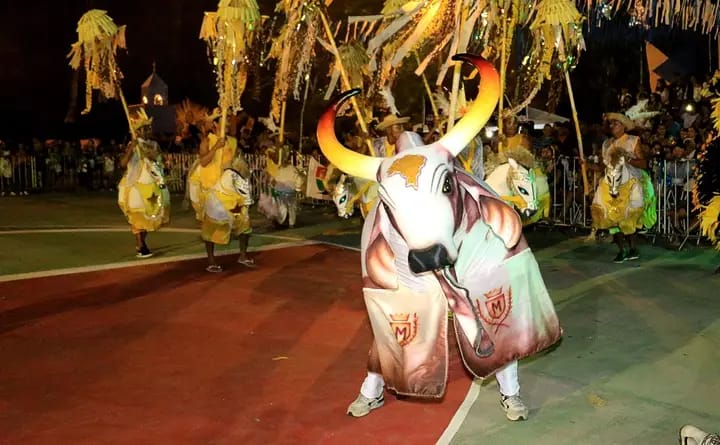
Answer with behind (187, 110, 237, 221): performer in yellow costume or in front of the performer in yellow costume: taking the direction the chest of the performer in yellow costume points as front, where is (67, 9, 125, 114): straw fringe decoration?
behind

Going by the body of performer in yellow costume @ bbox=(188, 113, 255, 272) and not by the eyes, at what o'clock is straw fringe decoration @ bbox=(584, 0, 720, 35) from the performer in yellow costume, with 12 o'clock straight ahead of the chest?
The straw fringe decoration is roughly at 12 o'clock from the performer in yellow costume.

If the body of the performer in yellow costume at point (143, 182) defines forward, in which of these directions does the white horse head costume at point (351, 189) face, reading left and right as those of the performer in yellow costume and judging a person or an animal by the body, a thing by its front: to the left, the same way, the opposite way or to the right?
to the right

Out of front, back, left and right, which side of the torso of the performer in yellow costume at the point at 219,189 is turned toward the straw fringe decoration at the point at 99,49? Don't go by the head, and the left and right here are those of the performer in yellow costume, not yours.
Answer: back

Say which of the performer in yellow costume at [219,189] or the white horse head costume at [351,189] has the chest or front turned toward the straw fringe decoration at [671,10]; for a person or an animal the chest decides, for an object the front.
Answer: the performer in yellow costume

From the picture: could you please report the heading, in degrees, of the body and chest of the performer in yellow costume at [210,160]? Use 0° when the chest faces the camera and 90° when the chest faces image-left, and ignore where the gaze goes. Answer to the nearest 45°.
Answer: approximately 315°

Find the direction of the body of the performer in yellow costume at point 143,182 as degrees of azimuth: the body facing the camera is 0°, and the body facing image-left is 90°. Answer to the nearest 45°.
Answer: approximately 315°
